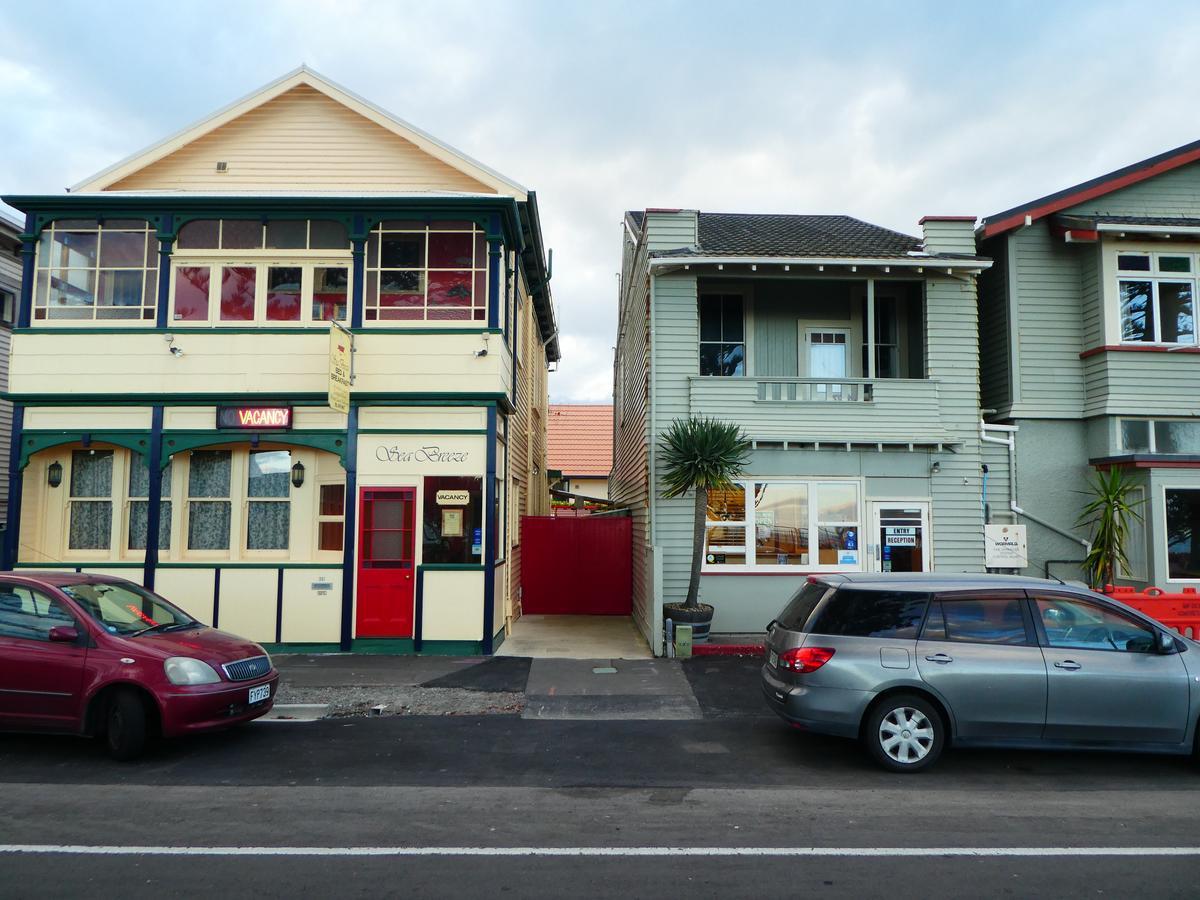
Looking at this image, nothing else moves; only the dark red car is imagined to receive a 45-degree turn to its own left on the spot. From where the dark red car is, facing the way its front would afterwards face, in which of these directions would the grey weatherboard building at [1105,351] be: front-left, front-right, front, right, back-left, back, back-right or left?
front

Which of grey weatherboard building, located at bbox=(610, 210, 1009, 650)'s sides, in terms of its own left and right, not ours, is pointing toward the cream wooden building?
right

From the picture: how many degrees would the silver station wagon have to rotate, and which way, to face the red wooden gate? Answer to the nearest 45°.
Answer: approximately 135° to its left

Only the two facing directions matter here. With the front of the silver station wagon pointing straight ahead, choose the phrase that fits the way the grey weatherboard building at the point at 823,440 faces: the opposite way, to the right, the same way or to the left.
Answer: to the right

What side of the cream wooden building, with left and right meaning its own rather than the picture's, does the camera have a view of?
front

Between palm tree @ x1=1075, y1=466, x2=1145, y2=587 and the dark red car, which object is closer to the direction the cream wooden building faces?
the dark red car

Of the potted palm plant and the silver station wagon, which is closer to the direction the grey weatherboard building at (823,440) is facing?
the silver station wagon

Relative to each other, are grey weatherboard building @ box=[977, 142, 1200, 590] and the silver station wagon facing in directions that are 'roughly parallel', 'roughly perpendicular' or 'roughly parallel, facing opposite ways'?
roughly perpendicular

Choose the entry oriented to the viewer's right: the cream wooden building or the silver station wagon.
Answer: the silver station wagon

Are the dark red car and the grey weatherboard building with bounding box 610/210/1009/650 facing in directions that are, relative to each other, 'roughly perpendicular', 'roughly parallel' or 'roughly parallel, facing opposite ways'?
roughly perpendicular

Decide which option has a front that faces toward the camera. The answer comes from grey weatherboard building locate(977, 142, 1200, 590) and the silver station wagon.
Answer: the grey weatherboard building

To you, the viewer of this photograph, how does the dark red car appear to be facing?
facing the viewer and to the right of the viewer

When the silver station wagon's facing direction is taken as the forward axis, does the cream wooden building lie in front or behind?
behind

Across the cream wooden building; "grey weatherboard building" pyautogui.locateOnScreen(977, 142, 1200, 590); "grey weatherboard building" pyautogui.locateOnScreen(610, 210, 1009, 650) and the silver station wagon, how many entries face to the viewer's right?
1

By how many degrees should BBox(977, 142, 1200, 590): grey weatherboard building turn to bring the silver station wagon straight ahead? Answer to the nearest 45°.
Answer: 0° — it already faces it

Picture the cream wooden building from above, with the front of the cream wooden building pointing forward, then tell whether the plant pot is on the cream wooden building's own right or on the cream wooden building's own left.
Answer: on the cream wooden building's own left

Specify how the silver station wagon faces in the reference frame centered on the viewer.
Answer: facing to the right of the viewer

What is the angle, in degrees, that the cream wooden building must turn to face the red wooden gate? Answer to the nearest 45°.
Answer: approximately 135° to its left

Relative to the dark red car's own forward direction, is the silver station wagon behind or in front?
in front

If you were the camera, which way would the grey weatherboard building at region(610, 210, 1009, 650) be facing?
facing the viewer

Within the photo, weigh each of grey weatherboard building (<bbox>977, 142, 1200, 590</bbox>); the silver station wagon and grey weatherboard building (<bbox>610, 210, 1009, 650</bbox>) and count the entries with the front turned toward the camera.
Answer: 2
